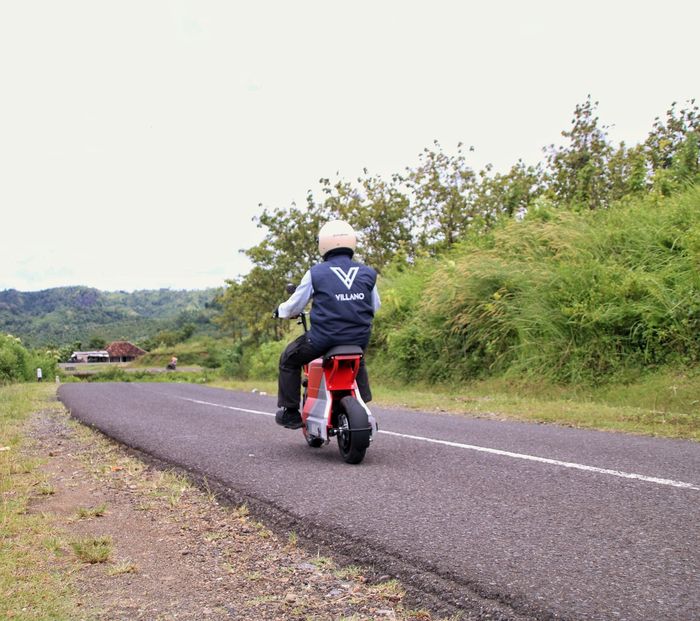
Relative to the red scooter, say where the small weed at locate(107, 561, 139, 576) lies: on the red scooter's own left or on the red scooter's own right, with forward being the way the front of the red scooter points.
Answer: on the red scooter's own left

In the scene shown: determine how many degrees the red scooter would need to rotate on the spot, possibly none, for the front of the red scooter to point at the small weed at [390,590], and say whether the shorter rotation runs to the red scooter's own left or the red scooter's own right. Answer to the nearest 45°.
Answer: approximately 135° to the red scooter's own left

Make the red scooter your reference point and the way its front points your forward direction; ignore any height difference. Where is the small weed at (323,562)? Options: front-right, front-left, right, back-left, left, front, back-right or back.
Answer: back-left

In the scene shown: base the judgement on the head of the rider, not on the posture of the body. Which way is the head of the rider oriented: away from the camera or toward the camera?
away from the camera

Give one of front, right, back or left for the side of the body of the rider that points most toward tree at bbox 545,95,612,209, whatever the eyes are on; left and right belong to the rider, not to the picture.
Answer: right

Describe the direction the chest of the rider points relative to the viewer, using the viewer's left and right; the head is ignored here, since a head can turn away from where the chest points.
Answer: facing away from the viewer and to the left of the viewer

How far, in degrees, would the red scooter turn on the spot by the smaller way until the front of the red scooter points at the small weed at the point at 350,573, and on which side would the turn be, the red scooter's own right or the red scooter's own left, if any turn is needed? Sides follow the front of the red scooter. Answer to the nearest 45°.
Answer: approximately 135° to the red scooter's own left

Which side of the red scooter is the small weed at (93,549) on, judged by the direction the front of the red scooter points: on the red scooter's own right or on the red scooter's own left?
on the red scooter's own left

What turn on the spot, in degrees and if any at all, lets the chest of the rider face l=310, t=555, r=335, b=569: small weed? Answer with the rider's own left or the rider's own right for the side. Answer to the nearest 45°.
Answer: approximately 135° to the rider's own left

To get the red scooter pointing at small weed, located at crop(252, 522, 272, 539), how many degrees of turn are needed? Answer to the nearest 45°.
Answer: approximately 135° to its left

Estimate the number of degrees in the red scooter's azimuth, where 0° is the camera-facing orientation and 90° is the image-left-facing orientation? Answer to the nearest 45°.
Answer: approximately 135°
